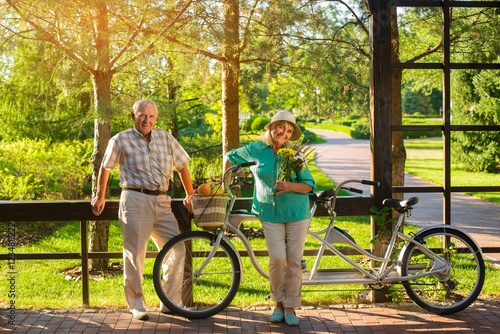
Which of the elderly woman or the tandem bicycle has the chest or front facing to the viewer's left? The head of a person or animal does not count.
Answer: the tandem bicycle

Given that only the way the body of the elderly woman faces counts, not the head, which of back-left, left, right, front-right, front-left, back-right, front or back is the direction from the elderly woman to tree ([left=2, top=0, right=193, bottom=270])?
back-right

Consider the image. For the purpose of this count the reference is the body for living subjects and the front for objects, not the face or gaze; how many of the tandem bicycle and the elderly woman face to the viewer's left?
1

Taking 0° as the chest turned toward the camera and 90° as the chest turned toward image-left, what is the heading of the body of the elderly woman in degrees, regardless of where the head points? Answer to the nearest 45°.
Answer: approximately 0°

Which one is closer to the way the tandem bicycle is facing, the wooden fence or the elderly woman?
the wooden fence

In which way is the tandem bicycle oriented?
to the viewer's left

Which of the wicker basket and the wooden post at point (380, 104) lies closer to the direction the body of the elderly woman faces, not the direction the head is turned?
the wicker basket

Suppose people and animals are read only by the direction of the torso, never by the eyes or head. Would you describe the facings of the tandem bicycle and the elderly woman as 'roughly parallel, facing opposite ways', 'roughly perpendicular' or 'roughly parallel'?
roughly perpendicular

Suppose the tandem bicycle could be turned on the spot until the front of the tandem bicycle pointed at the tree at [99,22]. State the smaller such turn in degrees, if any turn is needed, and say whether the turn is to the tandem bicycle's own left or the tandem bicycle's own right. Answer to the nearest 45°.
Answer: approximately 45° to the tandem bicycle's own right

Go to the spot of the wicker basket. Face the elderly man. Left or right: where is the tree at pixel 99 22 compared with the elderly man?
right
